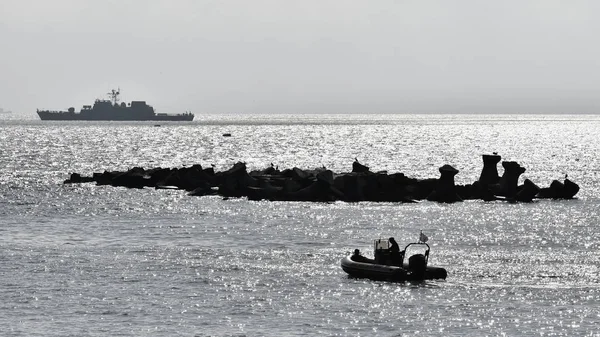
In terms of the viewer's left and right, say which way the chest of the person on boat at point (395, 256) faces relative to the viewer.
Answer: facing to the left of the viewer
